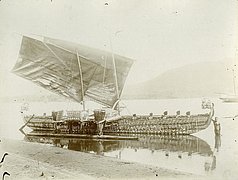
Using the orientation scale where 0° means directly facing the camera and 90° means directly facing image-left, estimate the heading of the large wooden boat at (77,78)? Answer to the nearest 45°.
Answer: approximately 270°
